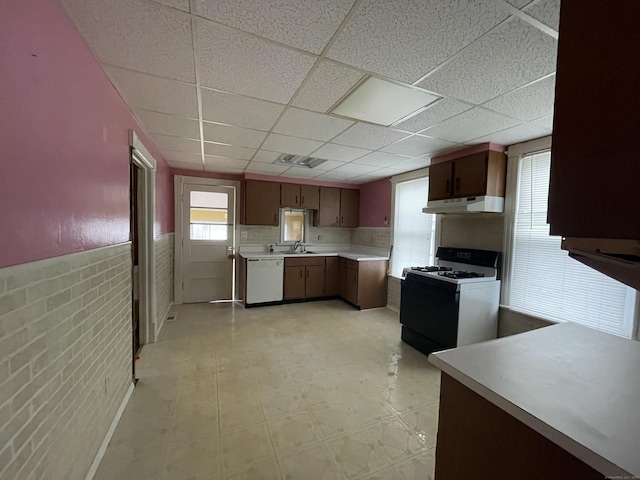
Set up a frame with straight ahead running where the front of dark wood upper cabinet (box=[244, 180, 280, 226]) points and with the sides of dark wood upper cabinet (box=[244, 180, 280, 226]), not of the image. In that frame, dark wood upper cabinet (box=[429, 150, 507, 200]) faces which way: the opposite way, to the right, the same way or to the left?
to the right

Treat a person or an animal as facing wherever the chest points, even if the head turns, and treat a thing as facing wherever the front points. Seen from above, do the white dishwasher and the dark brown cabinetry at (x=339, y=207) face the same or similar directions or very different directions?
same or similar directions

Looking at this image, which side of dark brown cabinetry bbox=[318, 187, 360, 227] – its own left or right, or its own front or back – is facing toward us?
front

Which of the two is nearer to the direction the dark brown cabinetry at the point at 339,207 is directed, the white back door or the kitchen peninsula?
the kitchen peninsula

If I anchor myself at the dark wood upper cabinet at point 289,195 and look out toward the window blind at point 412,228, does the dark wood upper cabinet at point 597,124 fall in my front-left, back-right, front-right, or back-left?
front-right

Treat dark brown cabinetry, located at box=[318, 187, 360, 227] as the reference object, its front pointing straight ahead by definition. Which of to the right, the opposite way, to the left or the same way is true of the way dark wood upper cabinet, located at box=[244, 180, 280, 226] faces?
the same way

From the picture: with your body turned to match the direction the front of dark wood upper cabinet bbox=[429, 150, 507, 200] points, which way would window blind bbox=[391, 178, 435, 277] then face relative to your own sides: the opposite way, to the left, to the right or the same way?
the same way

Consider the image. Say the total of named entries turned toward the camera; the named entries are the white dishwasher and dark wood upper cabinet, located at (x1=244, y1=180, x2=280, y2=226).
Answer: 2

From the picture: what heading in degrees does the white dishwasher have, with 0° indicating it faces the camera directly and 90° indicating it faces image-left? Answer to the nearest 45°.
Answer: approximately 0°

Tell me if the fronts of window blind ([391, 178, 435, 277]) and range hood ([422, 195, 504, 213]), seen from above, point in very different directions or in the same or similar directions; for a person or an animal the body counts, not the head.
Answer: same or similar directions

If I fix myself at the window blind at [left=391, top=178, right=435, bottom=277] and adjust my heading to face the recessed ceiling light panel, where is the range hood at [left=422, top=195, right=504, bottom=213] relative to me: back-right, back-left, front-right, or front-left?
front-left

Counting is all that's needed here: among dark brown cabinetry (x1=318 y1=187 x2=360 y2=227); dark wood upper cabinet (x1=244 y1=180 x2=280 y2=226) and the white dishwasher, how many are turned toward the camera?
3

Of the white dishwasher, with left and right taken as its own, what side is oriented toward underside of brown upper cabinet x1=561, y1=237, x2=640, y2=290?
front

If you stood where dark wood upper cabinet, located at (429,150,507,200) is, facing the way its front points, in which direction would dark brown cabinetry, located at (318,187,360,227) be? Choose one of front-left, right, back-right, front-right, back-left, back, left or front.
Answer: right

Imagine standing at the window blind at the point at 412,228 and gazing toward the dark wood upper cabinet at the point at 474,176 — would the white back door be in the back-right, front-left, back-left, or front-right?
back-right

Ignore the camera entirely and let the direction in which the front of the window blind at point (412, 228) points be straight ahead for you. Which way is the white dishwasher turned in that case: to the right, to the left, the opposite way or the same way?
to the left

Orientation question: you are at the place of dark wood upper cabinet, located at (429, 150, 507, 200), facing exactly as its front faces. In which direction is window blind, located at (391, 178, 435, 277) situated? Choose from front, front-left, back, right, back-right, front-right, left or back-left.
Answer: right

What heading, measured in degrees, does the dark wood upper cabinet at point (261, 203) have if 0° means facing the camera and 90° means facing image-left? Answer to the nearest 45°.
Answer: approximately 0°
